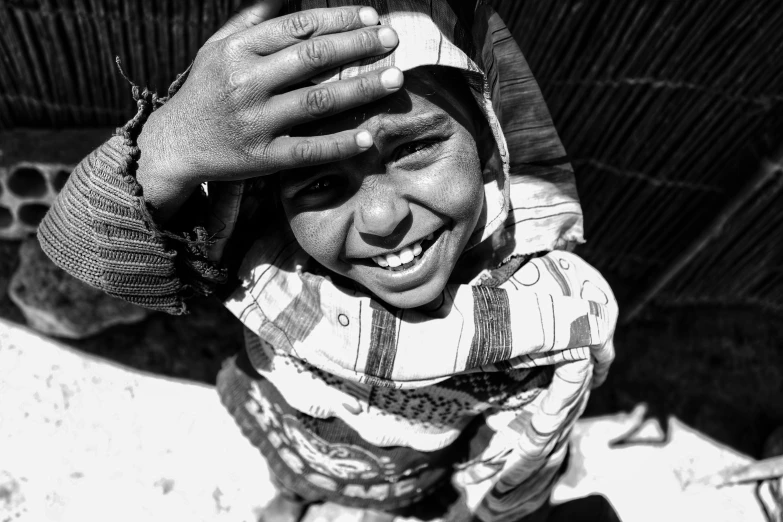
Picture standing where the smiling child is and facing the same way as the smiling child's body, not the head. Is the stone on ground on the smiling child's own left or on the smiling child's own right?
on the smiling child's own right

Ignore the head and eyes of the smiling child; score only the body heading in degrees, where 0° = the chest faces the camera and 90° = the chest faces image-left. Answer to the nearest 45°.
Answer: approximately 0°
